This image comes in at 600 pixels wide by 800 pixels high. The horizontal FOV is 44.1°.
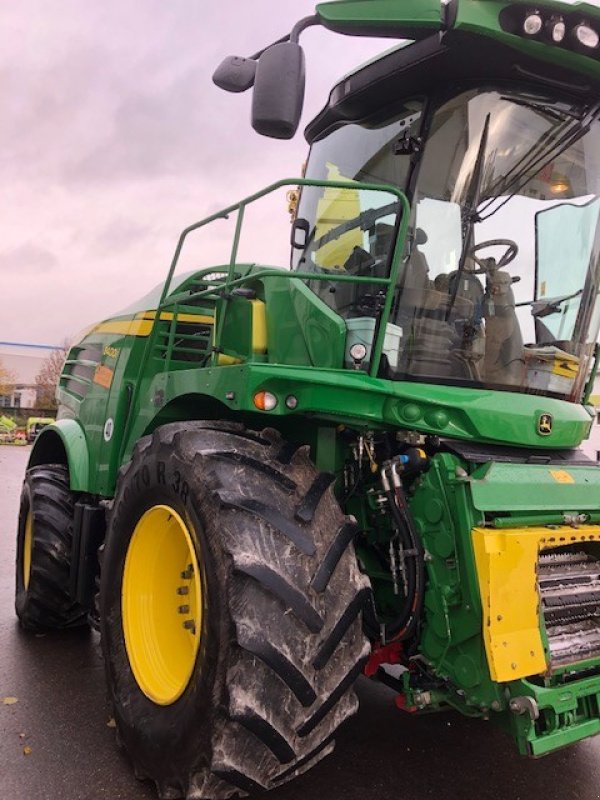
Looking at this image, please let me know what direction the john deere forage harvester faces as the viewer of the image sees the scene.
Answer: facing the viewer and to the right of the viewer
